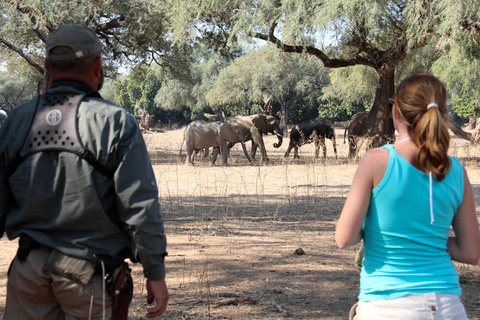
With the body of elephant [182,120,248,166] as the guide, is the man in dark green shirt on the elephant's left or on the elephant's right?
on the elephant's right

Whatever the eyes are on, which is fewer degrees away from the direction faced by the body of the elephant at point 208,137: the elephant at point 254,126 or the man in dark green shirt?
the elephant

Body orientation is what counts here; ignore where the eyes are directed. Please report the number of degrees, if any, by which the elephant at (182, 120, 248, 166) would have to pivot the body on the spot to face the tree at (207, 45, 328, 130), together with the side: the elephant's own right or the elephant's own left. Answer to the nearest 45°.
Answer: approximately 90° to the elephant's own left

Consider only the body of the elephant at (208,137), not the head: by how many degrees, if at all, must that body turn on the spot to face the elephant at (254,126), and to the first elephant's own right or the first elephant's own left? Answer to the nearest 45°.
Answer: approximately 45° to the first elephant's own left

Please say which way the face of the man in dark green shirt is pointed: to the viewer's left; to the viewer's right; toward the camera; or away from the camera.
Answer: away from the camera

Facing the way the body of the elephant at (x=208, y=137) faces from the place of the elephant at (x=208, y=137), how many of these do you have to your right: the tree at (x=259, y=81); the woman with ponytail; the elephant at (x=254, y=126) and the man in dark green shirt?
2

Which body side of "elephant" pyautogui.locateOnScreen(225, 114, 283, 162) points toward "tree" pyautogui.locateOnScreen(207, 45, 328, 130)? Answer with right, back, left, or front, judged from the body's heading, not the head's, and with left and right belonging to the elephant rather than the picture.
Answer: left

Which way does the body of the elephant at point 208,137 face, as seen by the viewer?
to the viewer's right

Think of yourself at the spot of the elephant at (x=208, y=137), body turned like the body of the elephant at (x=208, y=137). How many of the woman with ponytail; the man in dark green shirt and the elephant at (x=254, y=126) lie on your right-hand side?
2

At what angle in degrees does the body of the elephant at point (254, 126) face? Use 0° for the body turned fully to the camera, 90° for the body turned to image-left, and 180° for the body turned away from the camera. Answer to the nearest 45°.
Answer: approximately 270°

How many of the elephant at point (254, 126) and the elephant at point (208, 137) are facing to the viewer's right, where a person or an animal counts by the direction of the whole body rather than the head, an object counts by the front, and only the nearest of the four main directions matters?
2

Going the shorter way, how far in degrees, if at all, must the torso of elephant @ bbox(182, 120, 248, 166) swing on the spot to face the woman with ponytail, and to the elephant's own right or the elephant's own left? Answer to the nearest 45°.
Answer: approximately 90° to the elephant's own right
